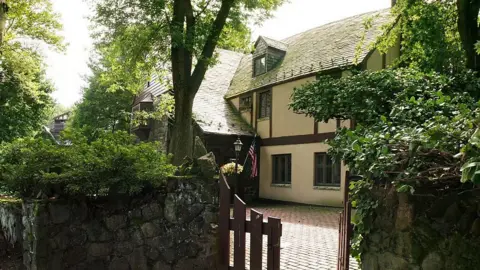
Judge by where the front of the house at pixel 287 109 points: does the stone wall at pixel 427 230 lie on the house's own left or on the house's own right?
on the house's own left

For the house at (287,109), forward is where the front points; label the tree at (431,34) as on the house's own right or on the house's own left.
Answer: on the house's own left

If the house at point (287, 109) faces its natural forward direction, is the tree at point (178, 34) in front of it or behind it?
in front

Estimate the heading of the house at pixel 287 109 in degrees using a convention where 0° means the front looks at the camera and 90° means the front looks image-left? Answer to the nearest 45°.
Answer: approximately 45°

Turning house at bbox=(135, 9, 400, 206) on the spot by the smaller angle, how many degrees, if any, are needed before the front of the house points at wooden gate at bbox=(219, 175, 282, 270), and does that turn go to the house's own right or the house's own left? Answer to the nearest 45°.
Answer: approximately 45° to the house's own left

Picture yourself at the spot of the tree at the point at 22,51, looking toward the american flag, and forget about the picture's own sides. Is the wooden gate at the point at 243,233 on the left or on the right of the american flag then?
right

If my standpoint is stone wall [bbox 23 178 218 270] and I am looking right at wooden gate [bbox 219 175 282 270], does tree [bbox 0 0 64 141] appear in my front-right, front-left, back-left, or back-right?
back-left
